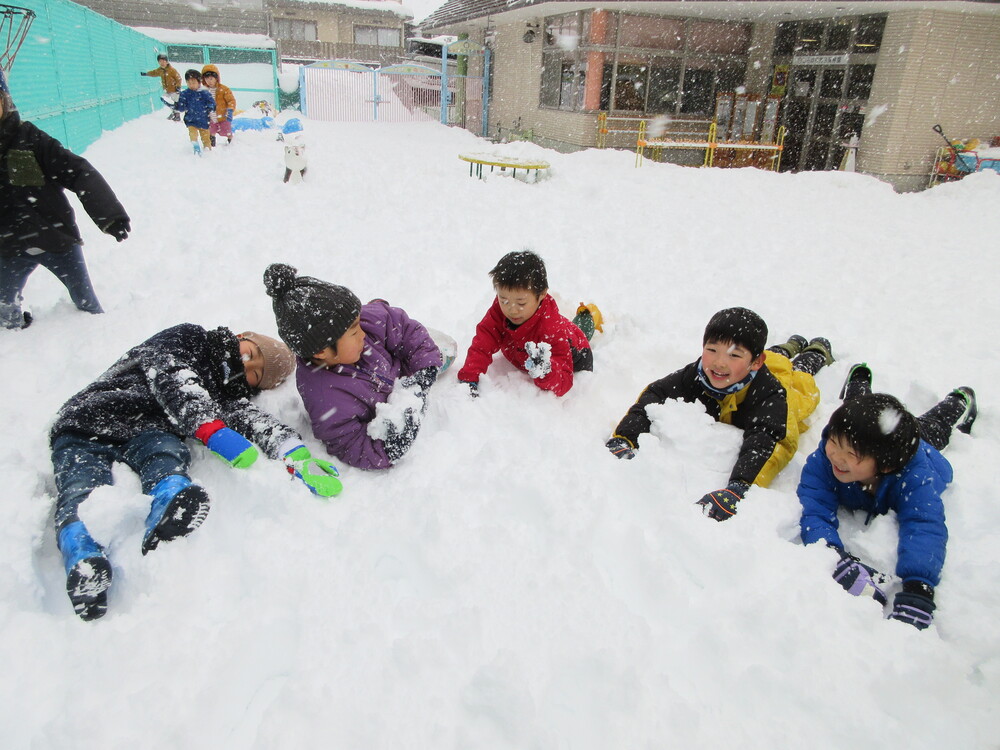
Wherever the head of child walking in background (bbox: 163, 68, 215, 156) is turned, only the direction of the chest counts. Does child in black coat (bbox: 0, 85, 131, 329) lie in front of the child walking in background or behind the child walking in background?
in front

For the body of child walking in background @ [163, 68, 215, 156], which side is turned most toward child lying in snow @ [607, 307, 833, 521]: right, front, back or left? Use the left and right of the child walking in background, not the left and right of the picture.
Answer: front

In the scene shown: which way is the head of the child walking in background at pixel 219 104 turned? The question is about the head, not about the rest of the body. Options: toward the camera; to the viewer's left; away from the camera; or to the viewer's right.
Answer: toward the camera

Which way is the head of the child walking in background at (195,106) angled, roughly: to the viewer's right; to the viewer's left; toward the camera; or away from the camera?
toward the camera

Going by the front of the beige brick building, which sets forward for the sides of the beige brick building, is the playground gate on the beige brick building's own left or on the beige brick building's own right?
on the beige brick building's own right

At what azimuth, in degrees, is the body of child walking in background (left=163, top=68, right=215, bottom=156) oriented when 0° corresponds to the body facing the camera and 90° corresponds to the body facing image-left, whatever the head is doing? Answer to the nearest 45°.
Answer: approximately 0°

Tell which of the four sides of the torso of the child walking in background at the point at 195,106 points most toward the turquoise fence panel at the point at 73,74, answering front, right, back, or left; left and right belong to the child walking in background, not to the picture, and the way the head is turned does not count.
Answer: right

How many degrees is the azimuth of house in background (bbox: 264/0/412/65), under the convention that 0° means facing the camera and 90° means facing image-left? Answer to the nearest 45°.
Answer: approximately 0°

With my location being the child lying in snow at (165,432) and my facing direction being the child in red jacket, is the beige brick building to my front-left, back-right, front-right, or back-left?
front-left

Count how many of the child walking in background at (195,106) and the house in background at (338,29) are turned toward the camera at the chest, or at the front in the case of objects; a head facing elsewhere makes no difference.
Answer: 2

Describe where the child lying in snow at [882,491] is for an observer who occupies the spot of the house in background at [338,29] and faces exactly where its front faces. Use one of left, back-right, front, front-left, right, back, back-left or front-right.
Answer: front

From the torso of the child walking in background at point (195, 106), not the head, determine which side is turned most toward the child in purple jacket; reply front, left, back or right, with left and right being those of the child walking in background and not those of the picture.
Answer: front

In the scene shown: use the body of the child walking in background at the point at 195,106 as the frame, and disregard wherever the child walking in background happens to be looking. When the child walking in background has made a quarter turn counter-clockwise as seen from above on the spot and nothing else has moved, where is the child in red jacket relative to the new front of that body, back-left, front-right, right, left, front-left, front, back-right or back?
right

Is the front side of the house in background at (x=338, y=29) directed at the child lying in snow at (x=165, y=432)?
yes

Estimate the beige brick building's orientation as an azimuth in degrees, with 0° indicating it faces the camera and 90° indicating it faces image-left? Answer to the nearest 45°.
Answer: approximately 45°

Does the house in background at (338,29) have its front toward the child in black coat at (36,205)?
yes

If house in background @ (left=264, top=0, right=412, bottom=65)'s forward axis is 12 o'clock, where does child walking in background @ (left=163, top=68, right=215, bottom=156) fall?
The child walking in background is roughly at 12 o'clock from the house in background.
